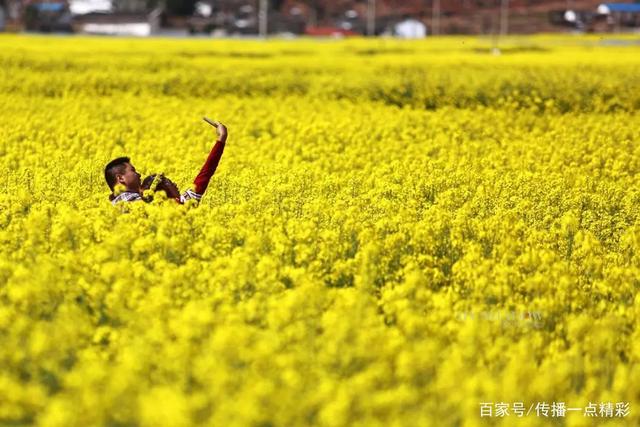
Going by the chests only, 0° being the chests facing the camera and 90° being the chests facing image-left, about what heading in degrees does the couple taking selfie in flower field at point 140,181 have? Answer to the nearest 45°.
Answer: approximately 270°
